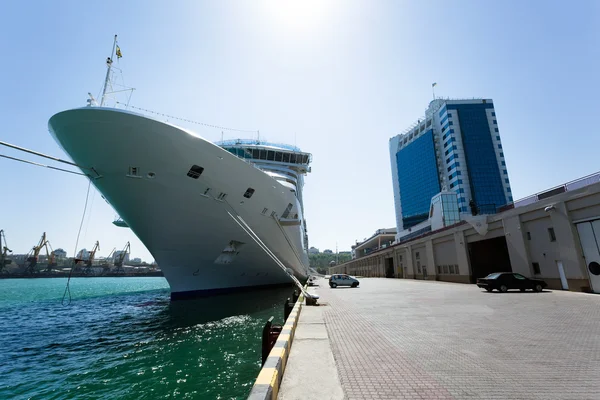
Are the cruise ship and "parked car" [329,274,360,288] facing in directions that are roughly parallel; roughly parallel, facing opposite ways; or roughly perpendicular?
roughly perpendicular

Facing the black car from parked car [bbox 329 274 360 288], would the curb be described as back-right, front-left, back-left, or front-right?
front-right

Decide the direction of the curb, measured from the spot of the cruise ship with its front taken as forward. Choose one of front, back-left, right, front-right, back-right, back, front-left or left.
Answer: front-left

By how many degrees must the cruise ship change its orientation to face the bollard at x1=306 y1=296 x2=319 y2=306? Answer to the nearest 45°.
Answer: approximately 90° to its left

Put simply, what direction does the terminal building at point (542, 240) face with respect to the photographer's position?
facing the viewer and to the left of the viewer

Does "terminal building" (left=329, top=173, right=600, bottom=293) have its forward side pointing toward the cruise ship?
yes

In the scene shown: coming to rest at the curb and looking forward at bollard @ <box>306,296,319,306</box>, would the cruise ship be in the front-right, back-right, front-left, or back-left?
front-left

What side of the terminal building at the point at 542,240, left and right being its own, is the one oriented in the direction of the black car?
front

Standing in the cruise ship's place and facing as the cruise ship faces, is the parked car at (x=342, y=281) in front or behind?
behind
